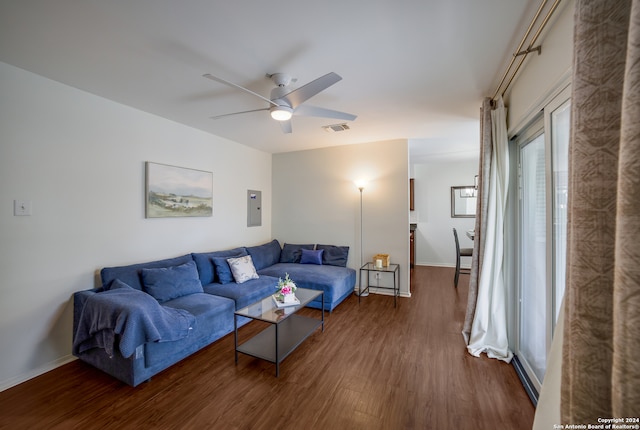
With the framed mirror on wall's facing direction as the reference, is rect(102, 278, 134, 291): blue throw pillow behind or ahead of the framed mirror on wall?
ahead

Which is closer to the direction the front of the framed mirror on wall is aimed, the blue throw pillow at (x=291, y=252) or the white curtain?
the white curtain

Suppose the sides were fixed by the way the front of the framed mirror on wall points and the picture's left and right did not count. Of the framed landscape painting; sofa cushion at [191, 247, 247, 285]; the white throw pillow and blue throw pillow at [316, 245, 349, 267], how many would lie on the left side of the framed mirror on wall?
0

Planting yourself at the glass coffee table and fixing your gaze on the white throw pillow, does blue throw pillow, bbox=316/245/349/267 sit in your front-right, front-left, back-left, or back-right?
front-right

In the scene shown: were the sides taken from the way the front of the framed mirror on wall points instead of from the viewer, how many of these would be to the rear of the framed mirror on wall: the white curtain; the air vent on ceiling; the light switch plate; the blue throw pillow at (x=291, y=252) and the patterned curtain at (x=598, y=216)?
0

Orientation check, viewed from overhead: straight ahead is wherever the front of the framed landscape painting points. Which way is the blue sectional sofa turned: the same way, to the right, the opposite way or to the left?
the same way

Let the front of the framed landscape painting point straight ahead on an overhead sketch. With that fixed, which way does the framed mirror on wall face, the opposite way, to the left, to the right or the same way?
to the right

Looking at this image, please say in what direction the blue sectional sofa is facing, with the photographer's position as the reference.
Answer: facing the viewer and to the right of the viewer

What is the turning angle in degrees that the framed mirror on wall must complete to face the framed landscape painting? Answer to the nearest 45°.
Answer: approximately 45° to its right

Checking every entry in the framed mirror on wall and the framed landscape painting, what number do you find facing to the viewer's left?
0

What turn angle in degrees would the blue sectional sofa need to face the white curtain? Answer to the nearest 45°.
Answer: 0° — it already faces it

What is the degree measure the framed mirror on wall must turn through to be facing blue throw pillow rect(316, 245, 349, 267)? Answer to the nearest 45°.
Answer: approximately 45° to its right

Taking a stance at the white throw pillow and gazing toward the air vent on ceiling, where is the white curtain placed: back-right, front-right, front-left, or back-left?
front-right

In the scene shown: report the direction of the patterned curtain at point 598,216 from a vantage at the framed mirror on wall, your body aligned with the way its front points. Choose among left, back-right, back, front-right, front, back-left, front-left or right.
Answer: front

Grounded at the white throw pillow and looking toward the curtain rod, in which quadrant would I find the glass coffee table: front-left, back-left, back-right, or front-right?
front-right

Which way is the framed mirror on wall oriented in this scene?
toward the camera

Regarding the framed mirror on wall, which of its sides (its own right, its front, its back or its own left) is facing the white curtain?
front

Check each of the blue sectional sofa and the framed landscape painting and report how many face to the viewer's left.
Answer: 0
